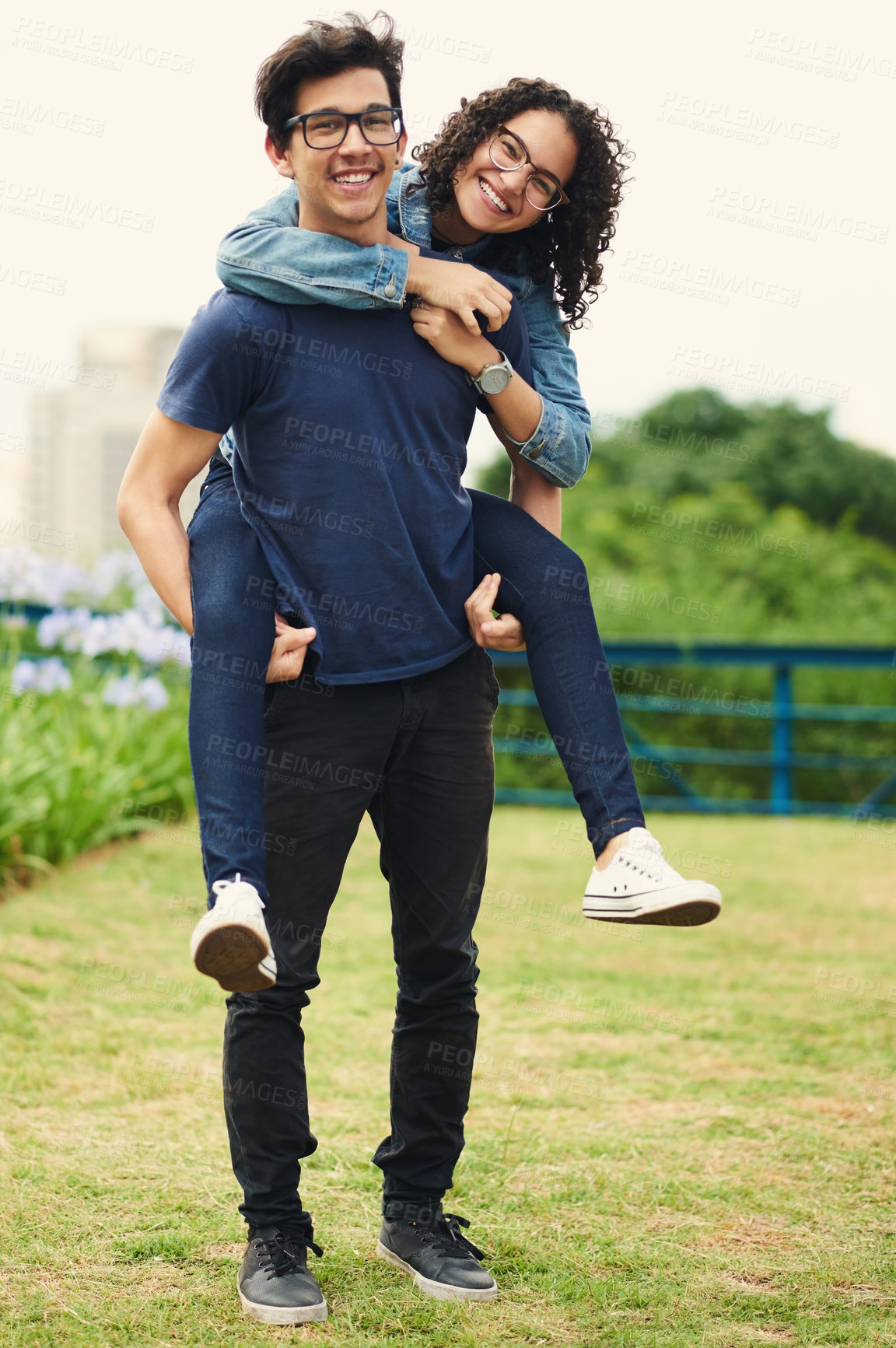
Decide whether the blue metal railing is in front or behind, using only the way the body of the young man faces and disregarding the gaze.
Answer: behind

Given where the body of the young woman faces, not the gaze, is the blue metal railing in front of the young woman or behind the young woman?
behind

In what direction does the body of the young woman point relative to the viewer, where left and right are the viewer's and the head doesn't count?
facing the viewer

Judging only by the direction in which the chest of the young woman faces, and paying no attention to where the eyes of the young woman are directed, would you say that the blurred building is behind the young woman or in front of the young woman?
behind

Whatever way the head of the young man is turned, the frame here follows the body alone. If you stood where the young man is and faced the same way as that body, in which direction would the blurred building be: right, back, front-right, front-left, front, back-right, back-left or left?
back

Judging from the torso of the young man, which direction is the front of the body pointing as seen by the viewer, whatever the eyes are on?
toward the camera

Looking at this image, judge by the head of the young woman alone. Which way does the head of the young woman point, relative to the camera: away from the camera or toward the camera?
toward the camera

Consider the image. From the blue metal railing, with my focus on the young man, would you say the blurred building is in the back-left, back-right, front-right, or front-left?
back-right
